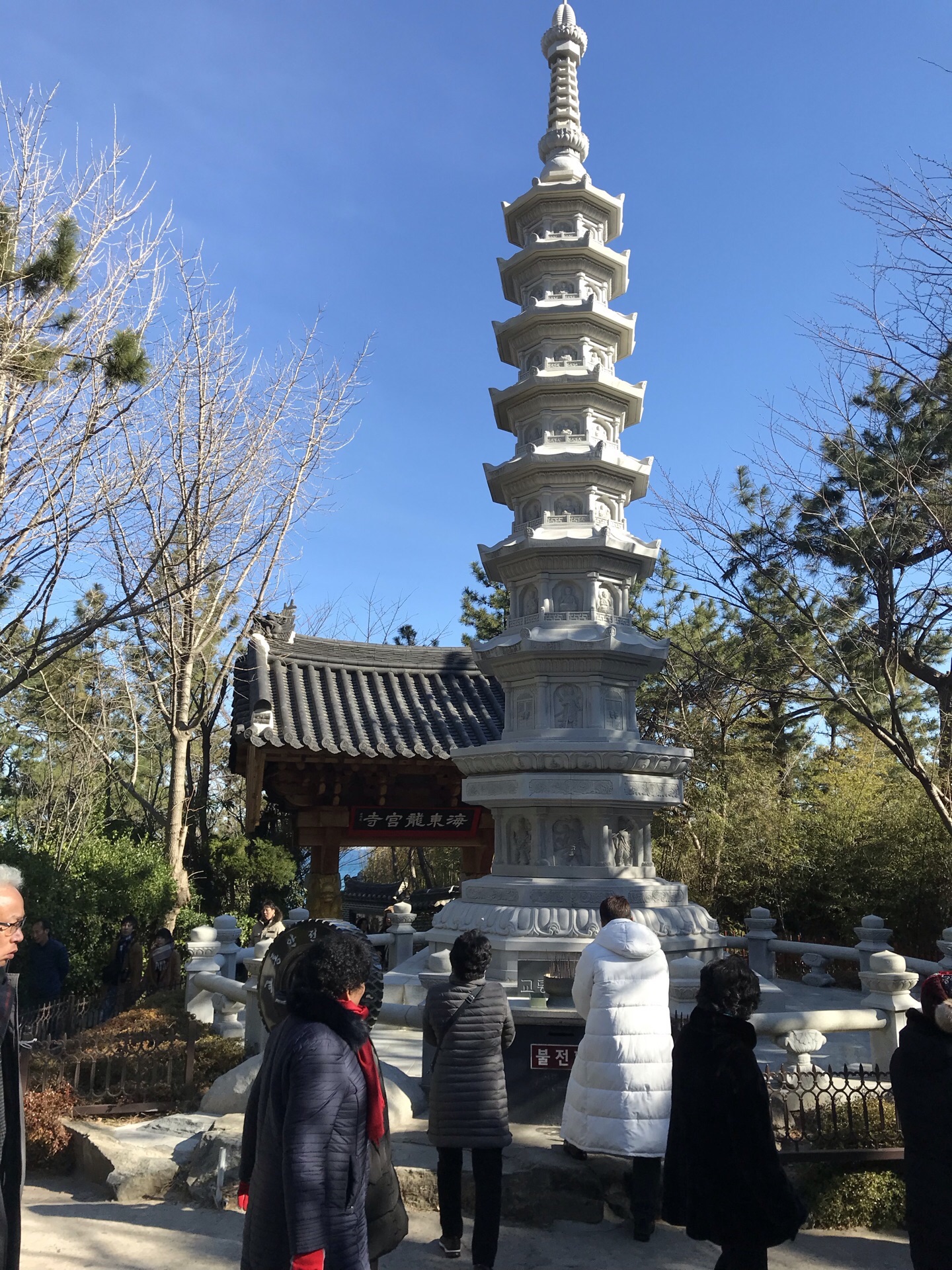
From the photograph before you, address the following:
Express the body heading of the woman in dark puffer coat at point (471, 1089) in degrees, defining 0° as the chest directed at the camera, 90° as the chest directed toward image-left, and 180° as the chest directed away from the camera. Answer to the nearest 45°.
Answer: approximately 180°

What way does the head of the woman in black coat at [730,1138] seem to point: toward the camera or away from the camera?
away from the camera

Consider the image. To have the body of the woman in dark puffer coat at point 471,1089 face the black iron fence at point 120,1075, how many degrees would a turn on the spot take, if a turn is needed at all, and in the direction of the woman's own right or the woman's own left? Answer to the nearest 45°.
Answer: approximately 45° to the woman's own left

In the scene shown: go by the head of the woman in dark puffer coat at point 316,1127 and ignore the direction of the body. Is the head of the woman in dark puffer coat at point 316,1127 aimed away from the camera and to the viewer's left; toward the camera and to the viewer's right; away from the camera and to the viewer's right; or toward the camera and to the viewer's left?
away from the camera and to the viewer's right

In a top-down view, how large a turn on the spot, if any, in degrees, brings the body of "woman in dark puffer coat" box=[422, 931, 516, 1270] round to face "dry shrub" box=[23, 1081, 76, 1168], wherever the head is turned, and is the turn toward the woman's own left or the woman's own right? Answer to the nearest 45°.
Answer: approximately 45° to the woman's own left

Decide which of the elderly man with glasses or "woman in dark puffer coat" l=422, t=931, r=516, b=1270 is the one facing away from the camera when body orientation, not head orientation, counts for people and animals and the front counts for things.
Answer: the woman in dark puffer coat

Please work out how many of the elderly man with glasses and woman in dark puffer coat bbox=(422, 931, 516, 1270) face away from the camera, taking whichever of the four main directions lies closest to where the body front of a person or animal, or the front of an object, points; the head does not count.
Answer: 1

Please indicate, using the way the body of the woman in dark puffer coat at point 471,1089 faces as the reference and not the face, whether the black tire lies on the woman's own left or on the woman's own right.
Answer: on the woman's own left

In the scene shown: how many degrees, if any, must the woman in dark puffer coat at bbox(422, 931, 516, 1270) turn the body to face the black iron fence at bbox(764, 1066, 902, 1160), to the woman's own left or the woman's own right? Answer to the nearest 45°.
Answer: approximately 45° to the woman's own right
